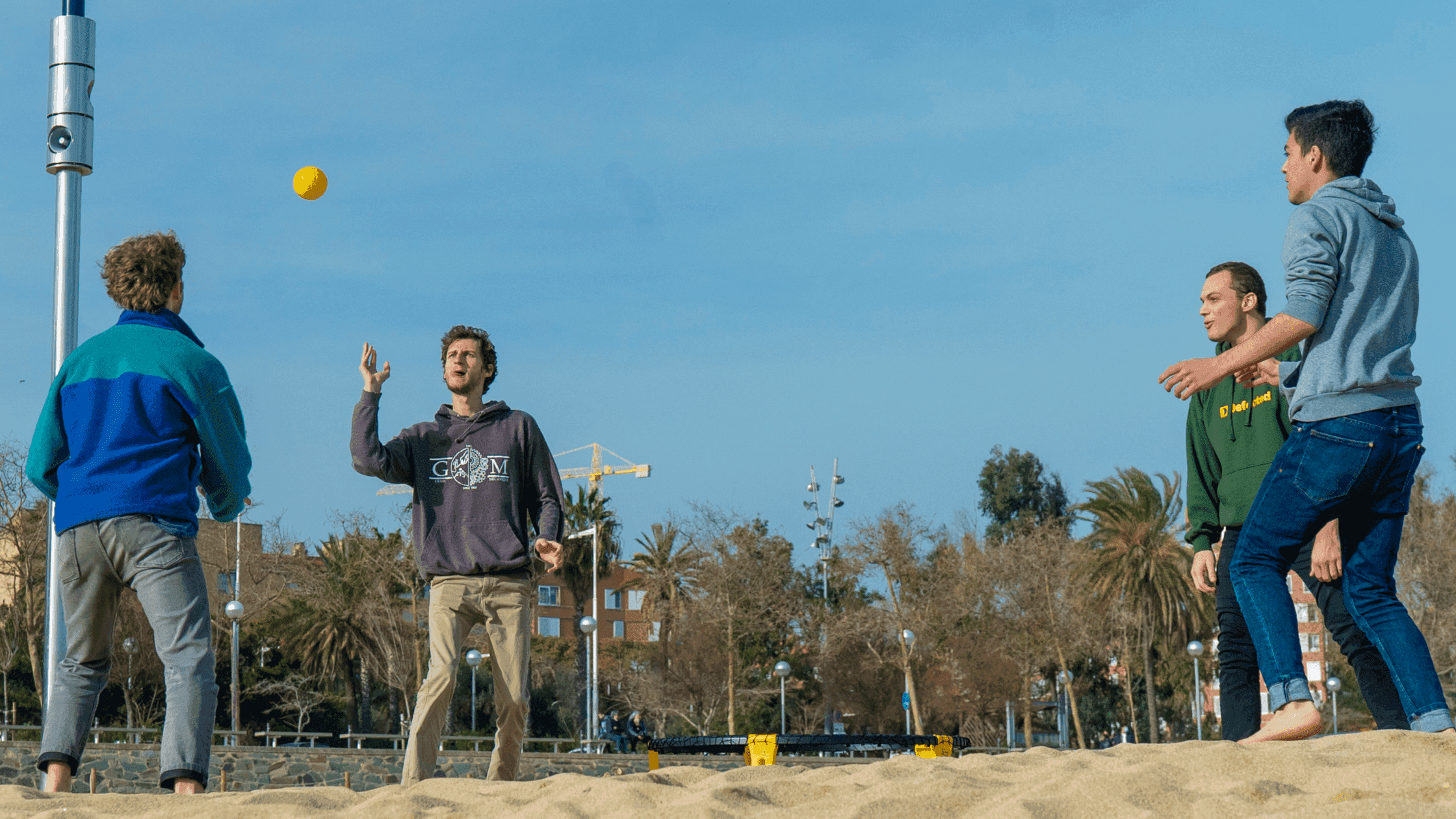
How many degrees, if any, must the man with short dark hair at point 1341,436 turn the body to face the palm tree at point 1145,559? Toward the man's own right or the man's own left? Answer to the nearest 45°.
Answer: approximately 45° to the man's own right

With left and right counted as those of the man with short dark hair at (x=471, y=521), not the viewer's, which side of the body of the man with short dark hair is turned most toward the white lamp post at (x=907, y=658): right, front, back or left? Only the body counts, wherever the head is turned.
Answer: back

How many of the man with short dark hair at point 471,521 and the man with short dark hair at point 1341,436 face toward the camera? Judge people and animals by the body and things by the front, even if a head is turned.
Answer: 1

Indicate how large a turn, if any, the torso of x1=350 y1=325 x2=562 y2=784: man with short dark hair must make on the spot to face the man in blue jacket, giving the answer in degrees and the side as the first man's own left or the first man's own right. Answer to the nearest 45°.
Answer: approximately 45° to the first man's own right

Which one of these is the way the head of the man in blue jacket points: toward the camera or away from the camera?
away from the camera

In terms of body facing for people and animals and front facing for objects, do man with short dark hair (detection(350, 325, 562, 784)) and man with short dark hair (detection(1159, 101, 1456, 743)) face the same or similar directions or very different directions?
very different directions

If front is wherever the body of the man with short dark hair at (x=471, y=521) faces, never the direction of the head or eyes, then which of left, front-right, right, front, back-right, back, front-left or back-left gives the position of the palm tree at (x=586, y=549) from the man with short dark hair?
back

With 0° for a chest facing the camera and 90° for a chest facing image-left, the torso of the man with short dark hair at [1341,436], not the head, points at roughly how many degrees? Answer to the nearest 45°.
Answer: approximately 135°

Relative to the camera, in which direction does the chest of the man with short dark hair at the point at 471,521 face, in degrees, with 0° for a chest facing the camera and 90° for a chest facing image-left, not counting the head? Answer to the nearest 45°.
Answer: approximately 0°
